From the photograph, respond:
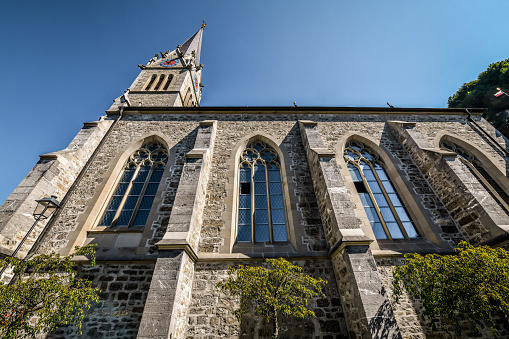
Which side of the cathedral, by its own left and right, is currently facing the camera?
left

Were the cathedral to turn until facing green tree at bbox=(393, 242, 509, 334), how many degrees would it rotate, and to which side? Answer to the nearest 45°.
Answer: approximately 180°

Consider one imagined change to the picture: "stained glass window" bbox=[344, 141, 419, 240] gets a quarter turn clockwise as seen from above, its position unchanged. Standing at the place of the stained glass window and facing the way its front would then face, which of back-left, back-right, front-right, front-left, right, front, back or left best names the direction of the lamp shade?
front-left

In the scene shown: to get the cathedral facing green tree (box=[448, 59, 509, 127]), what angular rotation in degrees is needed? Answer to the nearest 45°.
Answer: approximately 180°

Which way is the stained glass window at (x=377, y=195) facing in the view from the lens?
facing the viewer

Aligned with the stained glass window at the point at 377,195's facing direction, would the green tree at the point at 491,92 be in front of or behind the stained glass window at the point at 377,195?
behind
